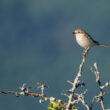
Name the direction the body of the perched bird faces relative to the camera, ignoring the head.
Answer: to the viewer's left
